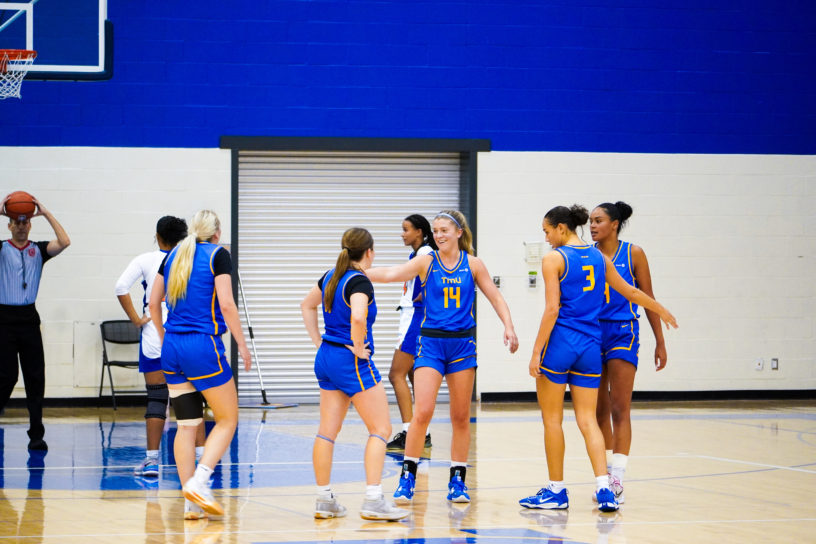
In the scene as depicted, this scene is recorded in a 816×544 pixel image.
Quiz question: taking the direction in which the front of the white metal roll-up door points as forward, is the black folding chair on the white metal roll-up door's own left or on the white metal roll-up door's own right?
on the white metal roll-up door's own right

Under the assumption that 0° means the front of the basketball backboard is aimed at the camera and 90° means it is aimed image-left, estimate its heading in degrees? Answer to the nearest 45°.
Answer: approximately 0°

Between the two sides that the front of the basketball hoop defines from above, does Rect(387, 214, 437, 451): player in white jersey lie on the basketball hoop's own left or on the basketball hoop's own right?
on the basketball hoop's own left

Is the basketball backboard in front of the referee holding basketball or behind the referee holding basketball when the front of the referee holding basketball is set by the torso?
behind
